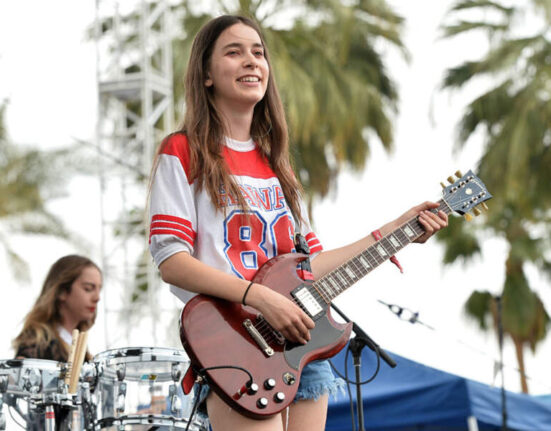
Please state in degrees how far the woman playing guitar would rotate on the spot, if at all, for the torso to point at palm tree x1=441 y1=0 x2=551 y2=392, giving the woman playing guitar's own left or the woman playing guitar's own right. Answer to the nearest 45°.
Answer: approximately 135° to the woman playing guitar's own left

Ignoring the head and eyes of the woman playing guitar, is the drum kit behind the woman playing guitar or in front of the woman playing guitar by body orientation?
behind

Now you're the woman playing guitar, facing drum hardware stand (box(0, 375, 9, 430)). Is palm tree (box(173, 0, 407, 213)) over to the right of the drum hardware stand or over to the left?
right

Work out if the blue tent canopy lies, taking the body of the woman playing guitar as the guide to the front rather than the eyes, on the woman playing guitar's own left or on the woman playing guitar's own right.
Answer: on the woman playing guitar's own left

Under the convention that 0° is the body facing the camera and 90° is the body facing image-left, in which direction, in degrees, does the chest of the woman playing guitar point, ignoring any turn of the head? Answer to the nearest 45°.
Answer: approximately 315°

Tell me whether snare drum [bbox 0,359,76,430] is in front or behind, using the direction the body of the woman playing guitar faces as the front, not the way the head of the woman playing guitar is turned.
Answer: behind

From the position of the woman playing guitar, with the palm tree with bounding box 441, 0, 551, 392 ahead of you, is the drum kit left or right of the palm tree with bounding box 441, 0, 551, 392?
left

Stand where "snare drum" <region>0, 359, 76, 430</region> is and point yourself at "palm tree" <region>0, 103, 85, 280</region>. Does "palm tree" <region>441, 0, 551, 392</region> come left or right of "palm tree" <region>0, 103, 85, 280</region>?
right

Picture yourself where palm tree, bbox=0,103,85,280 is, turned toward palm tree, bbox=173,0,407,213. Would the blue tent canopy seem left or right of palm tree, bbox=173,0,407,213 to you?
right

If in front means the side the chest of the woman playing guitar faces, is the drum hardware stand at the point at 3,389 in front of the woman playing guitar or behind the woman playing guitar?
behind

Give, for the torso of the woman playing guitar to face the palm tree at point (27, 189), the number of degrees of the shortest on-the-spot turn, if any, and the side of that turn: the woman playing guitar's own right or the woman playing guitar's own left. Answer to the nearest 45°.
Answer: approximately 135° to the woman playing guitar's own left
